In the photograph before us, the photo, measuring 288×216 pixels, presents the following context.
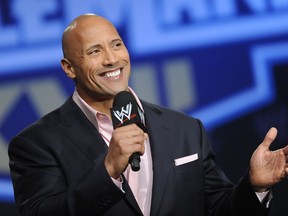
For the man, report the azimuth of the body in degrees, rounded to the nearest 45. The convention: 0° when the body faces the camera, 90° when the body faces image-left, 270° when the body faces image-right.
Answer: approximately 315°

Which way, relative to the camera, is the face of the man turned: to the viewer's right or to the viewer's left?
to the viewer's right
